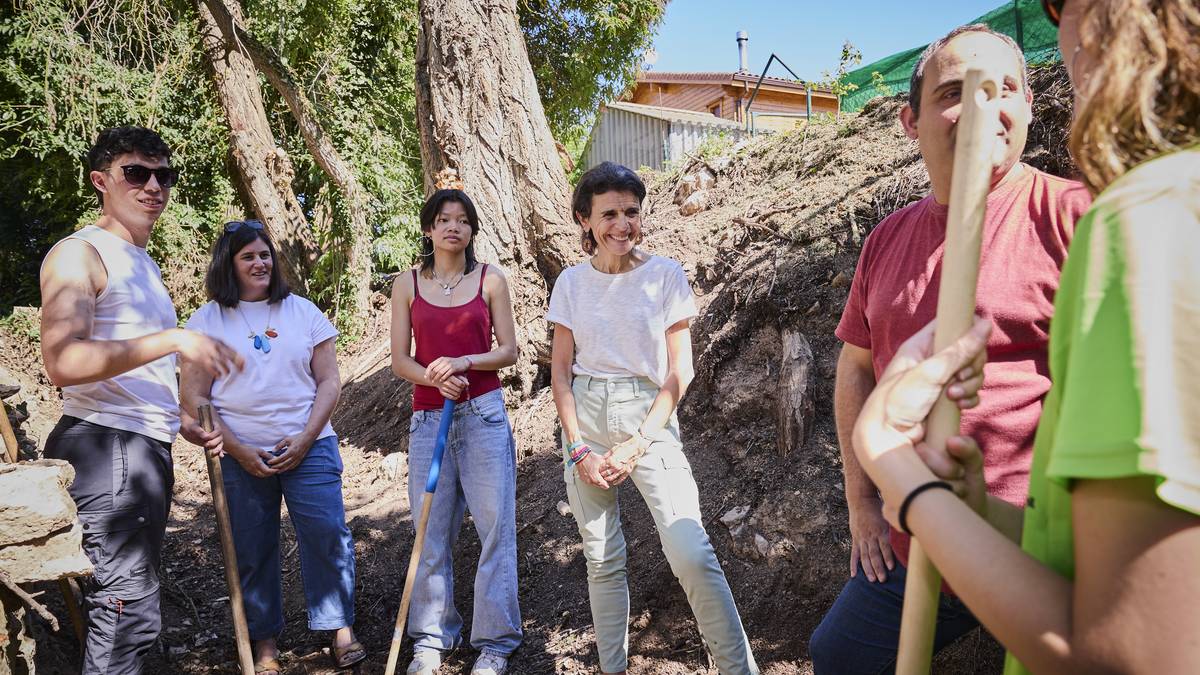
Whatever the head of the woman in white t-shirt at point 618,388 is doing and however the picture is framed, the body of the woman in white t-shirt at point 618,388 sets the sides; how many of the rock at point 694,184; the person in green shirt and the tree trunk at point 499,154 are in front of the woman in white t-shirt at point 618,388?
1

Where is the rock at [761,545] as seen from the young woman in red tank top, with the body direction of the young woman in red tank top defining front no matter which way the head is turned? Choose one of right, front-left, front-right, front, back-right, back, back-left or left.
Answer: left

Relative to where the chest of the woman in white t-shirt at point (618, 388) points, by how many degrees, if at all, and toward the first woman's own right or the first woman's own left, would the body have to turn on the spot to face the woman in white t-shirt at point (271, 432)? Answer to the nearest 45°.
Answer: approximately 90° to the first woman's own right

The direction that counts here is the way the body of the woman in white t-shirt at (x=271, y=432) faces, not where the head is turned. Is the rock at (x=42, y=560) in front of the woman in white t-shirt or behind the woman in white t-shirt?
in front

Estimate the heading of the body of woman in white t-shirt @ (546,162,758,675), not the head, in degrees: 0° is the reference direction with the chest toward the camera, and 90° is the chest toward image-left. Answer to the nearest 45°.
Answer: approximately 0°

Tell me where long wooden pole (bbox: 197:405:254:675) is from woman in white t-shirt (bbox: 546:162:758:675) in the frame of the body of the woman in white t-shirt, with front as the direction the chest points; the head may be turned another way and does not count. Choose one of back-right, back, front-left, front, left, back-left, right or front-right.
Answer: right

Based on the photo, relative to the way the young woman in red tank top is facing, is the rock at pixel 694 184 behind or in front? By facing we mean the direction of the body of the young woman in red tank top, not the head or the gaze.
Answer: behind

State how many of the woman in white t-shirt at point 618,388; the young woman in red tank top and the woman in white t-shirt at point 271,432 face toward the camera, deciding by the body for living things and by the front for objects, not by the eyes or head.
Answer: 3

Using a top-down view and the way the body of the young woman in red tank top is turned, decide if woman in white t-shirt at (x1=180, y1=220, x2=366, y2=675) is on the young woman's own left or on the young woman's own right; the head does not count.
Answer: on the young woman's own right

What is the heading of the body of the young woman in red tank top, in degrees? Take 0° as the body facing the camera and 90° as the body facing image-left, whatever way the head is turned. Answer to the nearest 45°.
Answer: approximately 0°
